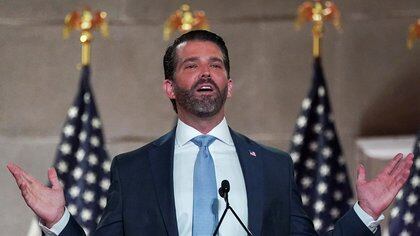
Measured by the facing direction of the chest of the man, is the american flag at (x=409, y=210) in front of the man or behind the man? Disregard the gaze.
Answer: behind

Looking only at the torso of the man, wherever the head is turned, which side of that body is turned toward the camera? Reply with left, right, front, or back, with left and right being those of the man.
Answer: front

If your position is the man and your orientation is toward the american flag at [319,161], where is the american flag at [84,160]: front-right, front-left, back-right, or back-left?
front-left

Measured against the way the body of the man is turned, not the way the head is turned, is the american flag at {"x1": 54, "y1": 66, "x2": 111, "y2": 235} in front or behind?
behind

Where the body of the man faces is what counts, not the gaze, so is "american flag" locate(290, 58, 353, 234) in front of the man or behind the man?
behind
